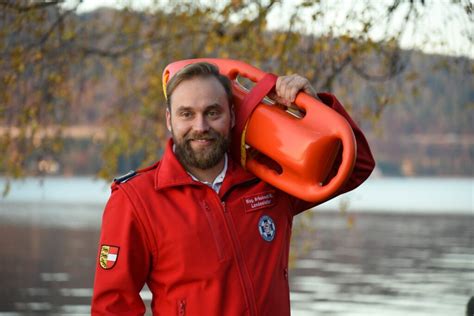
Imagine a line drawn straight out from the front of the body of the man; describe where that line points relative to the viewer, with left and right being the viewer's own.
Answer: facing the viewer and to the right of the viewer
